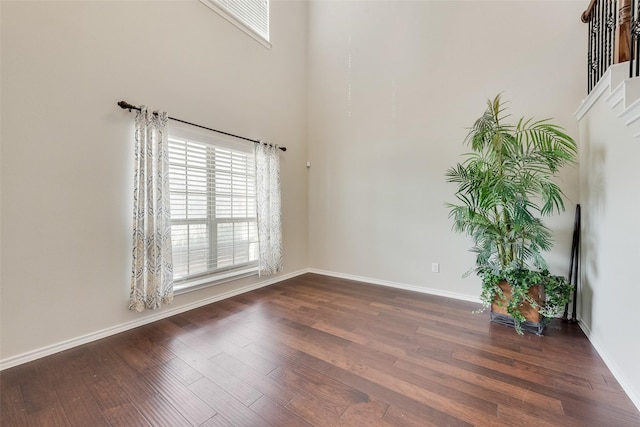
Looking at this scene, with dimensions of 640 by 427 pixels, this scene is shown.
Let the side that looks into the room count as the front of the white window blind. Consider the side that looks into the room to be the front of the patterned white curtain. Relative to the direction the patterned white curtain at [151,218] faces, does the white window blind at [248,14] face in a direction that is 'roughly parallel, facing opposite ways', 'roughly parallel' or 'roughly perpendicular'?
roughly parallel

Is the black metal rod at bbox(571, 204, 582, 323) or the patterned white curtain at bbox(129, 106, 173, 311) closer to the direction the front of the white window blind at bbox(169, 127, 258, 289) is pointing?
the black metal rod

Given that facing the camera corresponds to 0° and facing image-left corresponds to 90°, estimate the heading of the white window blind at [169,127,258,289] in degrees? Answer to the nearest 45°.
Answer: approximately 315°

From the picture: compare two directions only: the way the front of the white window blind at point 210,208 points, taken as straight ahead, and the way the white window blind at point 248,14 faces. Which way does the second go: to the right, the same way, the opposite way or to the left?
the same way

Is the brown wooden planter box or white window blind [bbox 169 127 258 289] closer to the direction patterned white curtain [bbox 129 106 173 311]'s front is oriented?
the brown wooden planter box

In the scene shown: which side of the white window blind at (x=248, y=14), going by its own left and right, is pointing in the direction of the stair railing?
front

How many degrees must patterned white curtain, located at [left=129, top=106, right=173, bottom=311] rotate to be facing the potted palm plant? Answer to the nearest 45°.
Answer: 0° — it already faces it

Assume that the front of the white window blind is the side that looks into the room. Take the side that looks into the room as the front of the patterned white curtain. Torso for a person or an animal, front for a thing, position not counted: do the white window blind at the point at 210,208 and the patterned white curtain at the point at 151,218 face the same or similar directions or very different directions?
same or similar directions

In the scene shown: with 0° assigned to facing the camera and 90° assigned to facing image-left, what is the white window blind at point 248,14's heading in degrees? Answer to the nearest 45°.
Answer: approximately 315°

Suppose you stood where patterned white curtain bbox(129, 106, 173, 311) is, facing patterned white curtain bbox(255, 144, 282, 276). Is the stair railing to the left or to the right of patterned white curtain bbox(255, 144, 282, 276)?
right

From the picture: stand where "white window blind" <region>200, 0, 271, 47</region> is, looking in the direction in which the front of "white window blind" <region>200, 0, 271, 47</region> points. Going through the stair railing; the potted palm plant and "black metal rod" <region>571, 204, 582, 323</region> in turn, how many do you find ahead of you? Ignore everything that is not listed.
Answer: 3

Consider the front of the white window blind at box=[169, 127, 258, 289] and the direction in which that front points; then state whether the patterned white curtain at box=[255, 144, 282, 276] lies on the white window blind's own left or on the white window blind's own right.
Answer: on the white window blind's own left

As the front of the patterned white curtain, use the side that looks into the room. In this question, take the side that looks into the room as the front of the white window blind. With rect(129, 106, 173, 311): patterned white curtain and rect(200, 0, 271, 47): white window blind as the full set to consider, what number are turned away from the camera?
0

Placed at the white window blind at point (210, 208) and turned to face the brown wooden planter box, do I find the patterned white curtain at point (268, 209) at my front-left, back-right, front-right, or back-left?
front-left

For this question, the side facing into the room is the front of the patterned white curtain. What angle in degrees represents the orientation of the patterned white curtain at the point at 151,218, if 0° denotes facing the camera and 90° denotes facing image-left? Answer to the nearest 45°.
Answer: approximately 315°

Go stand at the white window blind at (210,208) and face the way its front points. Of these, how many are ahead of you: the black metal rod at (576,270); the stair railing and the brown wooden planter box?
3

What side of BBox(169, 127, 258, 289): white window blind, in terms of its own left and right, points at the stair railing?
front
